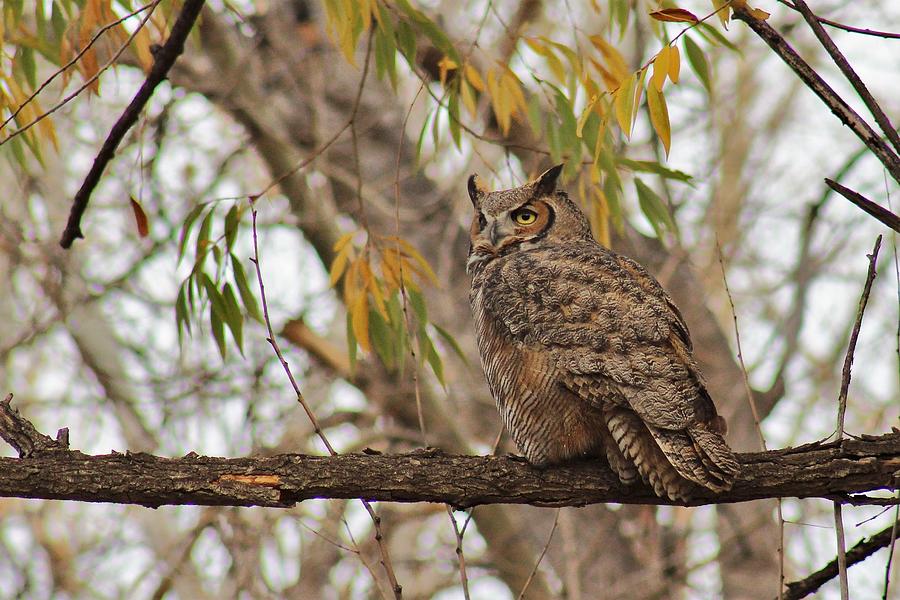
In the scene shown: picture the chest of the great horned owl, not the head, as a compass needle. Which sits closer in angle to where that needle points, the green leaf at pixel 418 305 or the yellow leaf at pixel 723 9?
the green leaf

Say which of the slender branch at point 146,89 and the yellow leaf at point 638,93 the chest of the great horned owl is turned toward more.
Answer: the slender branch

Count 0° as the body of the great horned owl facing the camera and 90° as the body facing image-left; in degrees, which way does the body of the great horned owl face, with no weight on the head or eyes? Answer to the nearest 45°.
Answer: approximately 90°

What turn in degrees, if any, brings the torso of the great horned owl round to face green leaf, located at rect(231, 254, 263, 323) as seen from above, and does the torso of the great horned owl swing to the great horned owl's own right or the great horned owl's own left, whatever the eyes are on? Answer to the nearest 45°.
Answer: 0° — it already faces it

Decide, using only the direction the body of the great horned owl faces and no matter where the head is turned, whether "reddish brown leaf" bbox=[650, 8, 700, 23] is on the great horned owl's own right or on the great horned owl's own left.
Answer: on the great horned owl's own right

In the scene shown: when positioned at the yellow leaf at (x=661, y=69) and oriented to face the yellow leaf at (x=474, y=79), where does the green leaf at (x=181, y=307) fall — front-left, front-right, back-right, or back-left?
front-left

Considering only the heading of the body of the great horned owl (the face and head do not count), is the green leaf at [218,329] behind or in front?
in front

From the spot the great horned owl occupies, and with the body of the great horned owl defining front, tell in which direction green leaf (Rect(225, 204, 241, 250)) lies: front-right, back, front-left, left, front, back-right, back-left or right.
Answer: front
